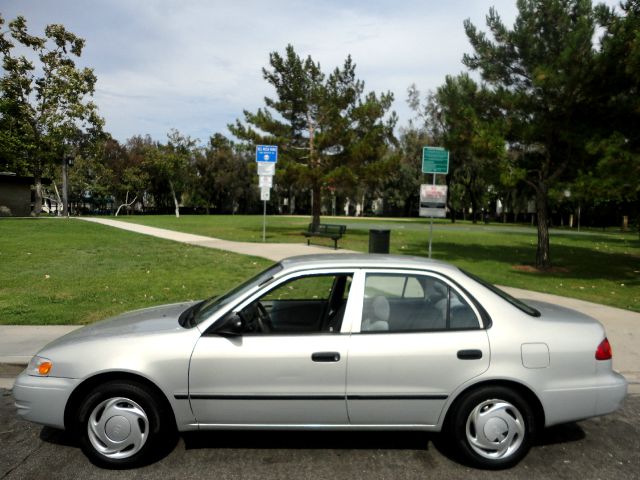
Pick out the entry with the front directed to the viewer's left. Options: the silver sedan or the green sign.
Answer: the silver sedan

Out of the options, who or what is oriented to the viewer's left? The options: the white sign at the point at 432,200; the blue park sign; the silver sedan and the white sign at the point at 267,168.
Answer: the silver sedan

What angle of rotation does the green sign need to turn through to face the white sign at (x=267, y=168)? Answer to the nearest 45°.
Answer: approximately 135° to its right

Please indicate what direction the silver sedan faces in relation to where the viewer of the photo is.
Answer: facing to the left of the viewer

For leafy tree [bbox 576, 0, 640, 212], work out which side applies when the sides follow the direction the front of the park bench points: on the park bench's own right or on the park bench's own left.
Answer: on the park bench's own left

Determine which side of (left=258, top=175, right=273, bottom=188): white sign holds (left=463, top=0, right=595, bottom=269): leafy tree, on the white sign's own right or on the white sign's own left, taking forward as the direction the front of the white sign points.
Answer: on the white sign's own left
